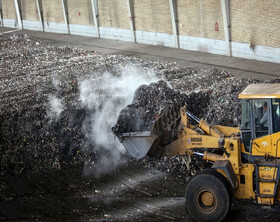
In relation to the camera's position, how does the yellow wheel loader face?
facing to the left of the viewer
